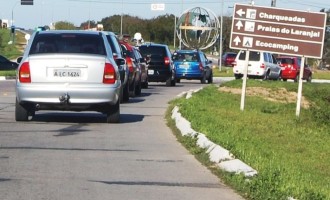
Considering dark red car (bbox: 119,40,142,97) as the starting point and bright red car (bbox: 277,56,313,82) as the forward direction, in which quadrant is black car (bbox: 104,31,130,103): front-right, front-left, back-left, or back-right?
back-right

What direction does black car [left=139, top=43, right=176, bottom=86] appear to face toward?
away from the camera

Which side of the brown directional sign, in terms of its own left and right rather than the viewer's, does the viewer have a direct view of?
front

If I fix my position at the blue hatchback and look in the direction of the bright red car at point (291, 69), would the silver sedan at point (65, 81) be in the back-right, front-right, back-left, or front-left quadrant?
back-right

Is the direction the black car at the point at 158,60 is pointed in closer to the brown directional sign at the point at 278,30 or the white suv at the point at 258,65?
the white suv

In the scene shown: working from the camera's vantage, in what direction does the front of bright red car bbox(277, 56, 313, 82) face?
facing away from the viewer and to the right of the viewer

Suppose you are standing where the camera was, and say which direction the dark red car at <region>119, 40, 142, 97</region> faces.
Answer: facing away from the viewer

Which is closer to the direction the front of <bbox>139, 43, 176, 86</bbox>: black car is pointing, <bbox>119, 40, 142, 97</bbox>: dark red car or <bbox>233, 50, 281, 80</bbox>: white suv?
the white suv

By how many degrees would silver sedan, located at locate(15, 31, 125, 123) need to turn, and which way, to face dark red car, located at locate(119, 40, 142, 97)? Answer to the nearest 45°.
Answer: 0° — it already faces it
